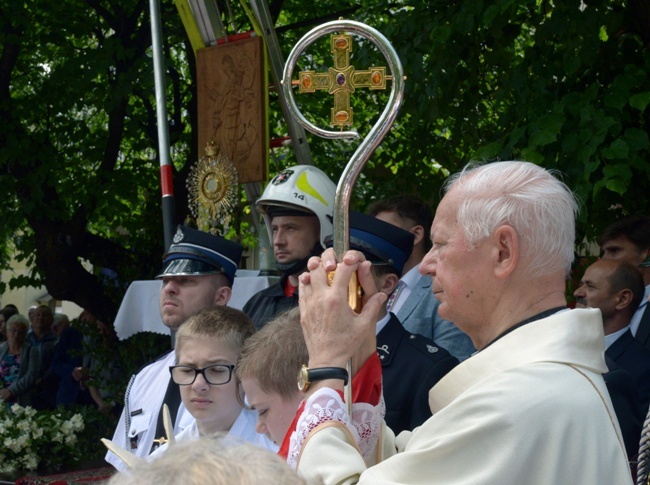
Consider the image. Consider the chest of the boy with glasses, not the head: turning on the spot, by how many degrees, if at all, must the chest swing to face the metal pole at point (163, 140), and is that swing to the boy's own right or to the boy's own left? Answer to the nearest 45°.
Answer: approximately 135° to the boy's own right

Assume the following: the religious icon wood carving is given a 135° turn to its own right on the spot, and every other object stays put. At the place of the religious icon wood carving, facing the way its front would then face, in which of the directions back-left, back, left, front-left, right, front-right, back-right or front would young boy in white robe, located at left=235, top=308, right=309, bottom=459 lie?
back

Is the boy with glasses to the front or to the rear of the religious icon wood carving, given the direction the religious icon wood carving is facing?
to the front

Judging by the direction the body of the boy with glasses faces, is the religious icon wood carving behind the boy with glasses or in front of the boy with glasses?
behind

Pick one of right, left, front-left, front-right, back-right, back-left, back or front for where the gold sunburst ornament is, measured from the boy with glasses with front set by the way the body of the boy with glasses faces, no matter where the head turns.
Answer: back-right

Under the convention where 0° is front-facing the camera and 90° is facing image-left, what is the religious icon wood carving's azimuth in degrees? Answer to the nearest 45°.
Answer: approximately 45°

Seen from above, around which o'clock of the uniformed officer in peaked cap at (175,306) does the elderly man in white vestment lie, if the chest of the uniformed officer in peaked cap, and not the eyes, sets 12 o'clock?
The elderly man in white vestment is roughly at 10 o'clock from the uniformed officer in peaked cap.

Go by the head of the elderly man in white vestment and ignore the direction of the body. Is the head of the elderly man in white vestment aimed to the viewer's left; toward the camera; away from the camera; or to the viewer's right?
to the viewer's left

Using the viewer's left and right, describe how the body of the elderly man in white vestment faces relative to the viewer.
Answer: facing to the left of the viewer

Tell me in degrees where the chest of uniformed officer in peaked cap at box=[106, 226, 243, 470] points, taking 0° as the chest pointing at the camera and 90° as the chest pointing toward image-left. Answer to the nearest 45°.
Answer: approximately 45°

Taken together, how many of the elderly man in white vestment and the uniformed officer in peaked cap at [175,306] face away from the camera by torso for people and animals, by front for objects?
0

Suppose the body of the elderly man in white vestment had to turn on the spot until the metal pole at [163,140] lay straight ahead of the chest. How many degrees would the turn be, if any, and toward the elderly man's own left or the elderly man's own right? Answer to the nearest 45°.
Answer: approximately 45° to the elderly man's own right
